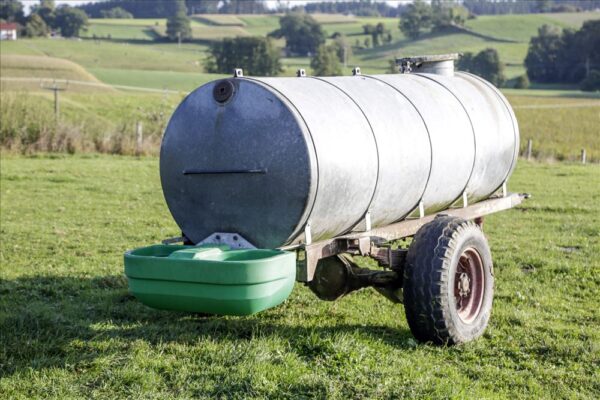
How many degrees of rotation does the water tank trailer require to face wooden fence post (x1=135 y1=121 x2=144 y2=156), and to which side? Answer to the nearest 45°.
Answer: approximately 45° to its left

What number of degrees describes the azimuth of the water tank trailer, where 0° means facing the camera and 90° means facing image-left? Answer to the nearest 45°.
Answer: approximately 225°
